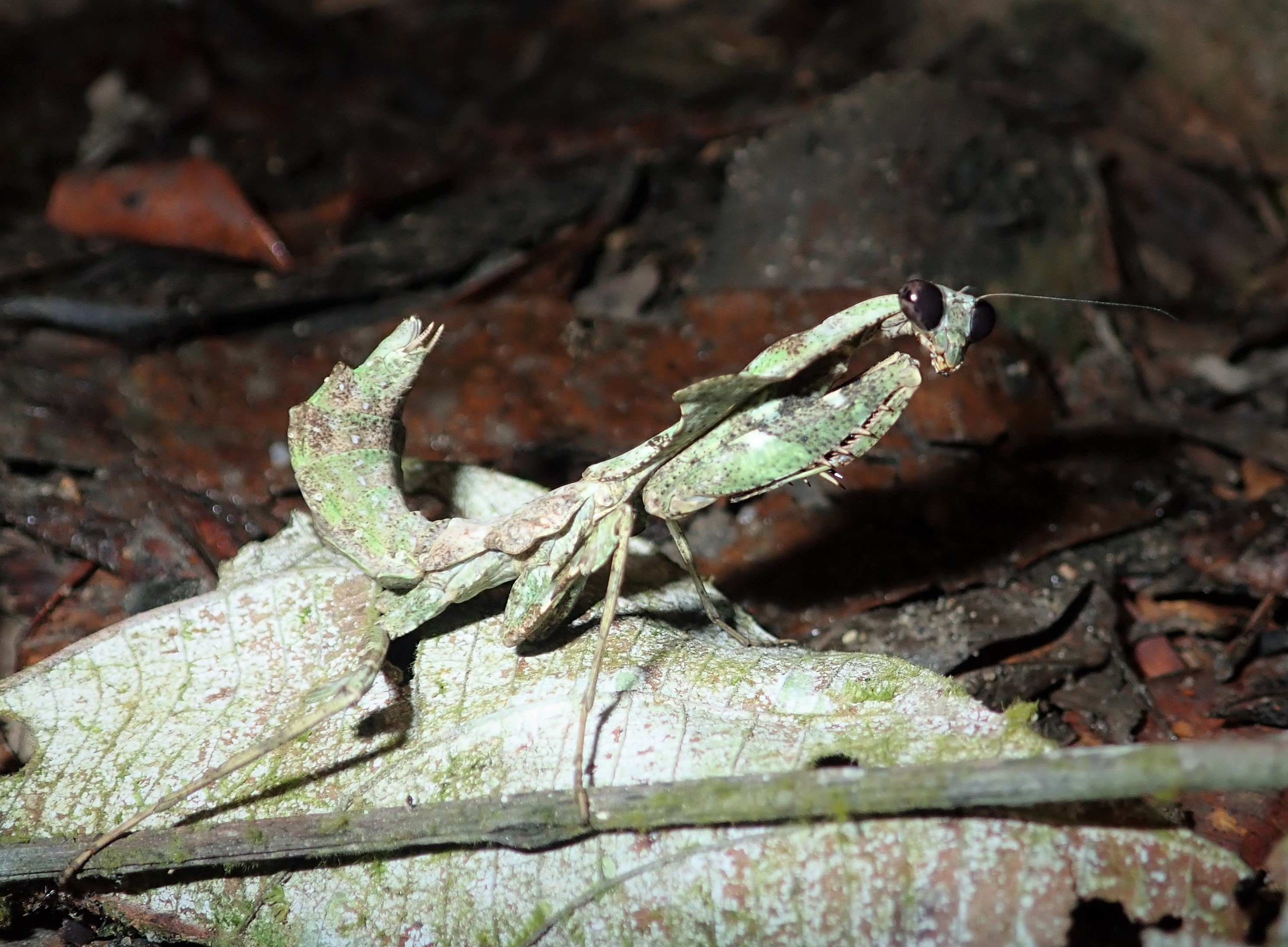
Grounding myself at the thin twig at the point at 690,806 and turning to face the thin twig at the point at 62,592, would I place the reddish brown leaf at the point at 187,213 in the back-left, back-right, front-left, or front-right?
front-right

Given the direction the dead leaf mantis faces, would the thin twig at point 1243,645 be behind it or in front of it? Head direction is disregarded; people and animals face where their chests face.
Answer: in front

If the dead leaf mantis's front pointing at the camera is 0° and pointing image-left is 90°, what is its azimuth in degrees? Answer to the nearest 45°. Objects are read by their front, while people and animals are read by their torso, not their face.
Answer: approximately 270°

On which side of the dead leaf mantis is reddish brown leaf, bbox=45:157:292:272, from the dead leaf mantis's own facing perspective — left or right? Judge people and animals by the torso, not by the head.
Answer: on its left

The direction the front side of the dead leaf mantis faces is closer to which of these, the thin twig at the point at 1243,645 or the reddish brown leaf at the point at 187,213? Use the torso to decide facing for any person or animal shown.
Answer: the thin twig
